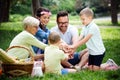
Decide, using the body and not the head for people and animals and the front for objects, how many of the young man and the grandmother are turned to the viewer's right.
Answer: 1

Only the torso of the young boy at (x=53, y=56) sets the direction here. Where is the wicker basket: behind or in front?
behind

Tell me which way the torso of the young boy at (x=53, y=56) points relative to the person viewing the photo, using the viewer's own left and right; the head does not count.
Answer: facing away from the viewer and to the right of the viewer

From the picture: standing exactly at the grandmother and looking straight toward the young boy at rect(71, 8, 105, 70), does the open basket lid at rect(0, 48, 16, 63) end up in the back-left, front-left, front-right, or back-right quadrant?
back-right

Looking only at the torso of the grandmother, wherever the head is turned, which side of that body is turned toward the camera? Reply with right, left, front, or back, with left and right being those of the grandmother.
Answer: right

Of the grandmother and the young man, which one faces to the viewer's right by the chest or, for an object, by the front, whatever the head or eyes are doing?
the grandmother

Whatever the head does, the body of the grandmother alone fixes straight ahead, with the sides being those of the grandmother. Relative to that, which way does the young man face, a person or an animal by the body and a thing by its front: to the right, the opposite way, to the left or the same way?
to the right
